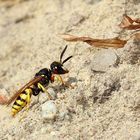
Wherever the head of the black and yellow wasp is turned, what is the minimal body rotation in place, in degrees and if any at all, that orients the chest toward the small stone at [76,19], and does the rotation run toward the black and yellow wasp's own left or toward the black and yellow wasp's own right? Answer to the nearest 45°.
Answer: approximately 45° to the black and yellow wasp's own left

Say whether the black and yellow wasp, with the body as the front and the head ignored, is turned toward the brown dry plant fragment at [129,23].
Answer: yes

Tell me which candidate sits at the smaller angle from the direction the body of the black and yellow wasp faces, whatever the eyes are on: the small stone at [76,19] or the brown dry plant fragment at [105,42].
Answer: the brown dry plant fragment

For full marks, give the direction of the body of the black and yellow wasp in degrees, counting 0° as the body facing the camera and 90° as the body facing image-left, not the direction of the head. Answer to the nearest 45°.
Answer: approximately 270°

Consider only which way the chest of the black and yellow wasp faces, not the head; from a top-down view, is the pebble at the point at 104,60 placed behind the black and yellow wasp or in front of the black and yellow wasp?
in front

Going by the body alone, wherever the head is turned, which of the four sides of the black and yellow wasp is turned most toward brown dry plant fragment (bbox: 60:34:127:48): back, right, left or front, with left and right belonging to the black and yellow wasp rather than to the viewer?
front
